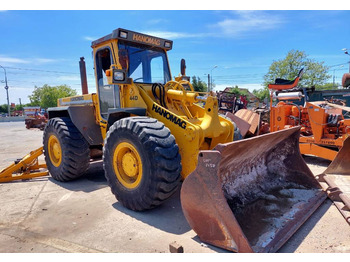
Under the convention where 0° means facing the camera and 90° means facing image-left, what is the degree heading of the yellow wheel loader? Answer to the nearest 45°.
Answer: approximately 315°

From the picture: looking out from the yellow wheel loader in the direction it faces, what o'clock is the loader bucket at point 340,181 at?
The loader bucket is roughly at 10 o'clock from the yellow wheel loader.

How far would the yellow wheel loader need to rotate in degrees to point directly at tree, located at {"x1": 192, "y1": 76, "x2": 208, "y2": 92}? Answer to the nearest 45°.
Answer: approximately 135° to its left

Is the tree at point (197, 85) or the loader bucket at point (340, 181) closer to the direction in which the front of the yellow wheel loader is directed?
the loader bucket
